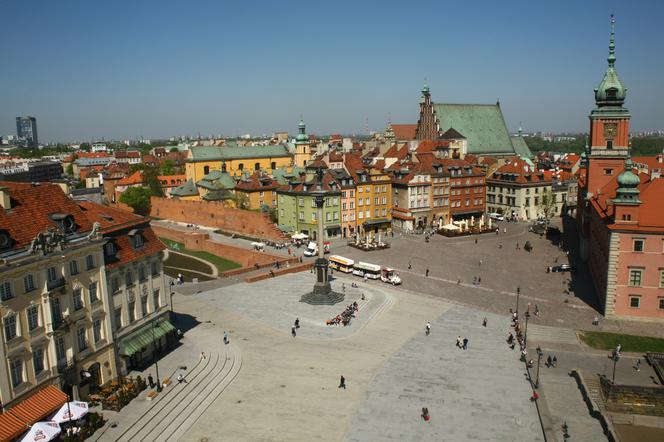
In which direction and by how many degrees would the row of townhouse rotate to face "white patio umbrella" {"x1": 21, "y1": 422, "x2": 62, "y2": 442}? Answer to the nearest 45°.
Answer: approximately 45° to its right

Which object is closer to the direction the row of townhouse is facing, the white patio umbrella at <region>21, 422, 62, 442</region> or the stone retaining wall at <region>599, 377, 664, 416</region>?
the stone retaining wall

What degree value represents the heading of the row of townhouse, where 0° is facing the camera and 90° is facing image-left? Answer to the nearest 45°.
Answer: approximately 315°

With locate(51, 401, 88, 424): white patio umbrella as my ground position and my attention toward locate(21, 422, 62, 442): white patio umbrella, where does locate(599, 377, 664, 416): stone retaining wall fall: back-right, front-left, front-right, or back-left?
back-left
